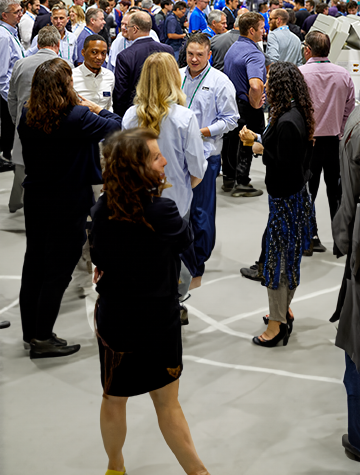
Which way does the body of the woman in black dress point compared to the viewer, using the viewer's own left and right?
facing away from the viewer and to the right of the viewer

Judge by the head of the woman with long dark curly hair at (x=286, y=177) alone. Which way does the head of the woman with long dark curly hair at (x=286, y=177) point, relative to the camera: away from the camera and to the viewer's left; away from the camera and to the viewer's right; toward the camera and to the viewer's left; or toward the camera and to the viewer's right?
away from the camera and to the viewer's left

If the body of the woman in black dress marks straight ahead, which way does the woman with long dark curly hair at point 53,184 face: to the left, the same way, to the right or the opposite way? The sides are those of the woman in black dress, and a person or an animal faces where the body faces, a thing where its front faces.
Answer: the same way

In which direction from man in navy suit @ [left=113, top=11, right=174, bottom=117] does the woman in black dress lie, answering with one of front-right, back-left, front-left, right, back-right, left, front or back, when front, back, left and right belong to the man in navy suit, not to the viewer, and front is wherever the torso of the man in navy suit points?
back-left

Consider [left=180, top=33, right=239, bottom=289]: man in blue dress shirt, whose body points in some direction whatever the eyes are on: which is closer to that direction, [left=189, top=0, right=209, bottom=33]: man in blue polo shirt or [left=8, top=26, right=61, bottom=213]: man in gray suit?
the man in gray suit

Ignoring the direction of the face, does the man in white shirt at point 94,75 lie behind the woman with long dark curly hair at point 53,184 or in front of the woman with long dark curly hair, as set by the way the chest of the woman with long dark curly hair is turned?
in front

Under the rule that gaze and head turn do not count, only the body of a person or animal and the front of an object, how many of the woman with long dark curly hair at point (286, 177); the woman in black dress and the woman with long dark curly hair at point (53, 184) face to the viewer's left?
1

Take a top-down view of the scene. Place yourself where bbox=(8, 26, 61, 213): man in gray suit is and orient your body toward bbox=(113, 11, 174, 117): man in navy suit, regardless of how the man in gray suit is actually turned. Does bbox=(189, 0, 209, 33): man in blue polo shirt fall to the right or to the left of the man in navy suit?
left

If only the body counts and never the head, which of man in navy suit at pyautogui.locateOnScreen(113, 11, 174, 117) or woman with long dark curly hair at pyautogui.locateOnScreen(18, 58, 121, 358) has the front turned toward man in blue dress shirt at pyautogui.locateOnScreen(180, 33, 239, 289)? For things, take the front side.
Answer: the woman with long dark curly hair

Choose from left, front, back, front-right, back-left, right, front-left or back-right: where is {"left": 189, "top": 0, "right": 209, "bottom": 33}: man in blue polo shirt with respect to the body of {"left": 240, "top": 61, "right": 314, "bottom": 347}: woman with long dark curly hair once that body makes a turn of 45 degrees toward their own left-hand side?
back-right

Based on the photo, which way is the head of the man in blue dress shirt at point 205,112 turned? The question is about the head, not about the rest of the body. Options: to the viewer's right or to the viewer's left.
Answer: to the viewer's left

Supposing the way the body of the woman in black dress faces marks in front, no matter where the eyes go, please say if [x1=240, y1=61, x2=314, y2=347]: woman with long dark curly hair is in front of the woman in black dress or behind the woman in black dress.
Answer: in front

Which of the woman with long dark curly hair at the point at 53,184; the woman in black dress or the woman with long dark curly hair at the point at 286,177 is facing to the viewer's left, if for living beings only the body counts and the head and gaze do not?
the woman with long dark curly hair at the point at 286,177

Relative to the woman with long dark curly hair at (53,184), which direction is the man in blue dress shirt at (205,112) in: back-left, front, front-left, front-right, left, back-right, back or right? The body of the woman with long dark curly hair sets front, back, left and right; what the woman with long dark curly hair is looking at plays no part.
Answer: front

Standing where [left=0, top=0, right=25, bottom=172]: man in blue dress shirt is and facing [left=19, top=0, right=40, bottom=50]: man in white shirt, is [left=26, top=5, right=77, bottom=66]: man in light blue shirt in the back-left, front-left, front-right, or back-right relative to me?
front-right

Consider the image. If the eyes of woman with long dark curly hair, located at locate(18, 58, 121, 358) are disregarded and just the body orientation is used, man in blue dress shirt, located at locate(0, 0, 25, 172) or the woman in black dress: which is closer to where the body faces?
the man in blue dress shirt

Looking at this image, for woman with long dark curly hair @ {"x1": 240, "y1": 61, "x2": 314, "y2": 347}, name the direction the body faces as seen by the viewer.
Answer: to the viewer's left

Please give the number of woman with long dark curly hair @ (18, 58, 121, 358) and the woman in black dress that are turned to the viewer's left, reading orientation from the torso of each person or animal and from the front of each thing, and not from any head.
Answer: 0

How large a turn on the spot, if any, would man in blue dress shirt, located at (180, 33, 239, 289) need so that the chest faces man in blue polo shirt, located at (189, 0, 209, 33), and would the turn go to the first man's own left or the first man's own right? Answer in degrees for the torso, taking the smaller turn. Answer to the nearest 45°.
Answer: approximately 135° to the first man's own right
